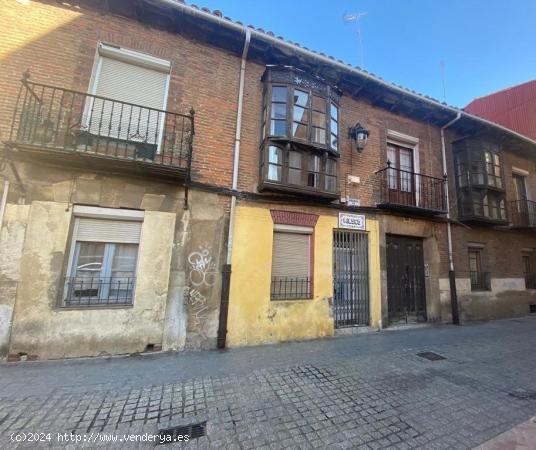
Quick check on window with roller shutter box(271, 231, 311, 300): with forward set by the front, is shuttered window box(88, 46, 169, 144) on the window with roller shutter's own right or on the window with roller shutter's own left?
on the window with roller shutter's own right

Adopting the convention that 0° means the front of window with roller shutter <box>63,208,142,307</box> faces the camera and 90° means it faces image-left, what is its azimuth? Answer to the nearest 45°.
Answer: approximately 0°

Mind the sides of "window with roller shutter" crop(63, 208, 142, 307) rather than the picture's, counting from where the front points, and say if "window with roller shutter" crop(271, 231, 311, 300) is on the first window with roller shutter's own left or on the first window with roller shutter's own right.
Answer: on the first window with roller shutter's own left

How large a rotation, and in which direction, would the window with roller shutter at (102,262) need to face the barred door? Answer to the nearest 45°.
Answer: approximately 90° to its left

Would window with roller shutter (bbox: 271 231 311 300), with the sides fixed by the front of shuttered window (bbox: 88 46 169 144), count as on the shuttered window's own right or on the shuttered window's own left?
on the shuttered window's own left

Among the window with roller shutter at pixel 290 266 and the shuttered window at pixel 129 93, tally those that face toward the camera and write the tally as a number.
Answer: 2

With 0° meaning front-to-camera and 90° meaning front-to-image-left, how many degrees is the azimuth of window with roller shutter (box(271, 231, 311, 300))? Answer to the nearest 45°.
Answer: approximately 0°

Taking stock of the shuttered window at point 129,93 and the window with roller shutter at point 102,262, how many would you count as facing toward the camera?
2

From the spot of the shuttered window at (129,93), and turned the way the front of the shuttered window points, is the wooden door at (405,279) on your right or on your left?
on your left

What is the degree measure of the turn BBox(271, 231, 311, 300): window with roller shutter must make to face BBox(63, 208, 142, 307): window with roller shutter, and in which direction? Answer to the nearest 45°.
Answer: approximately 45° to its right
